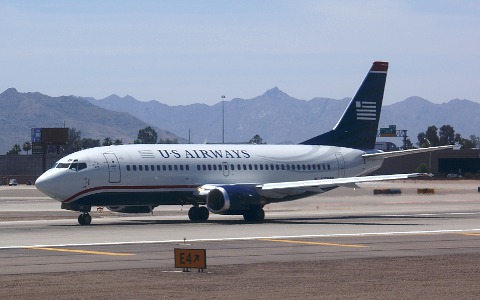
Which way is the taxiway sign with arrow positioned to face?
toward the camera
